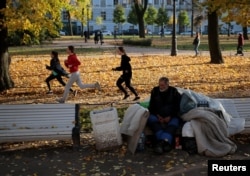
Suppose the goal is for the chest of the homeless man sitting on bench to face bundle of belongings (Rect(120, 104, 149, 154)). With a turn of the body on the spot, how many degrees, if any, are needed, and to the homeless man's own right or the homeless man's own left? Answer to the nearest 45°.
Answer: approximately 45° to the homeless man's own right

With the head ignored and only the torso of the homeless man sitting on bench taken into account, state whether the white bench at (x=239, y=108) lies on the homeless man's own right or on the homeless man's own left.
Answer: on the homeless man's own left

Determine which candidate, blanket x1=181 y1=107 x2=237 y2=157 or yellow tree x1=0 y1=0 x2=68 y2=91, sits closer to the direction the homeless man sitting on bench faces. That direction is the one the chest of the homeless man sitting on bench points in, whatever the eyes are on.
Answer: the blanket

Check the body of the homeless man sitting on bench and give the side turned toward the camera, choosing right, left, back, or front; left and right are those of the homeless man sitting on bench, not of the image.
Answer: front

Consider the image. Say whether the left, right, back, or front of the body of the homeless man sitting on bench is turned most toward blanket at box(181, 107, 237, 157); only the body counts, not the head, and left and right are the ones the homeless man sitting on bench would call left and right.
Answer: left

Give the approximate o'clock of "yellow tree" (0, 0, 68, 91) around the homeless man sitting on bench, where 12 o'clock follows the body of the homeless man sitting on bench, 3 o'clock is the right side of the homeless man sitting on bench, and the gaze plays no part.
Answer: The yellow tree is roughly at 5 o'clock from the homeless man sitting on bench.

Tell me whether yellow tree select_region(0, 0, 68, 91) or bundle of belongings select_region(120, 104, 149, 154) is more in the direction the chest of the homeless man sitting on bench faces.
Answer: the bundle of belongings
